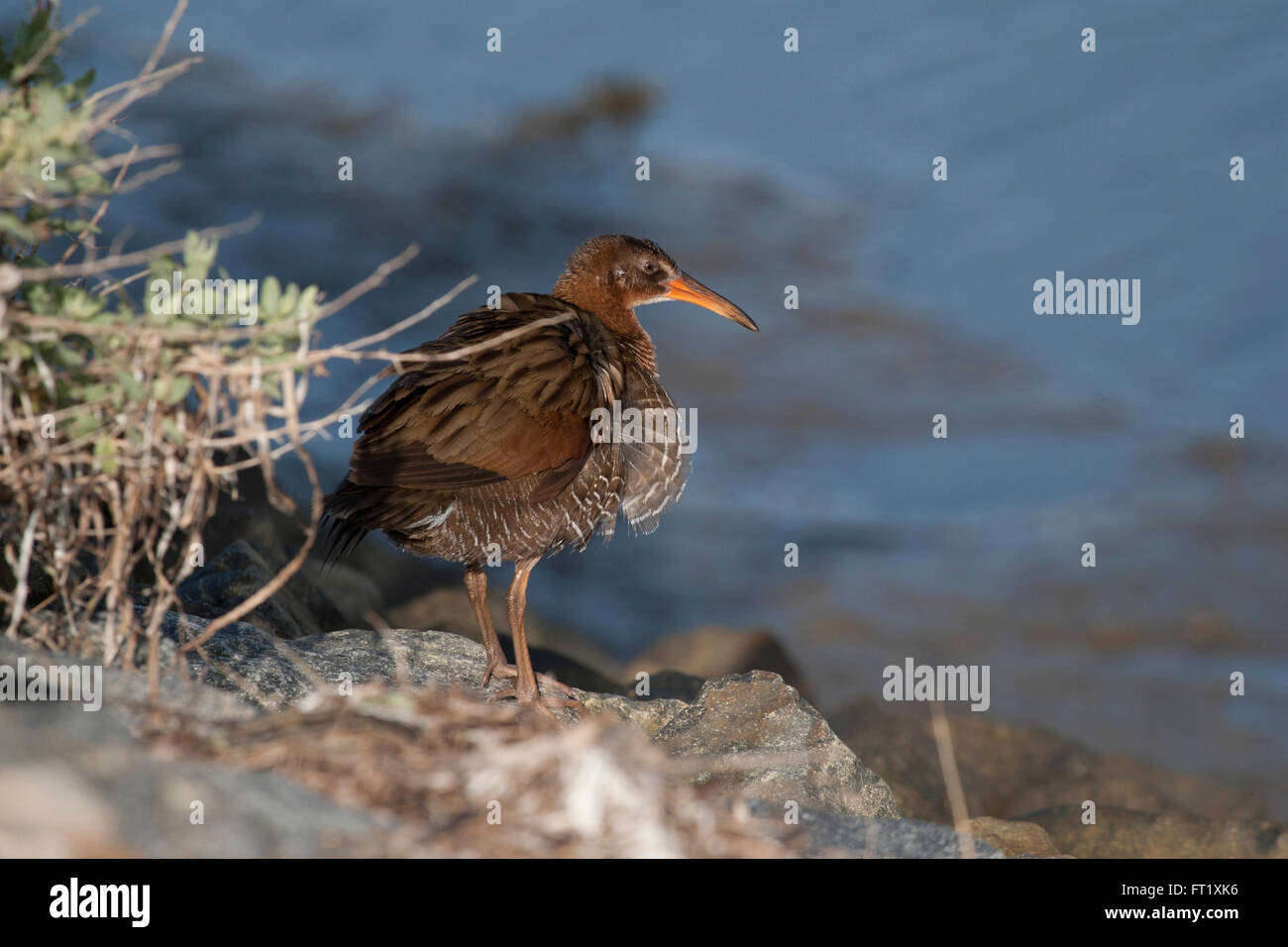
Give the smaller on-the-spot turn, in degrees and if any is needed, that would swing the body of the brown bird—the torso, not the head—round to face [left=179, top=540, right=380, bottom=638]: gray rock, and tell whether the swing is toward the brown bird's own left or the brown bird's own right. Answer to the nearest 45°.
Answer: approximately 135° to the brown bird's own left

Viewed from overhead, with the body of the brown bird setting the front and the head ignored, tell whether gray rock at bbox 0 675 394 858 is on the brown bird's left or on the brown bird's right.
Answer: on the brown bird's right

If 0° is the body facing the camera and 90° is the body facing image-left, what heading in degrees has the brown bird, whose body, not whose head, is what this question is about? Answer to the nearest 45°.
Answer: approximately 270°
